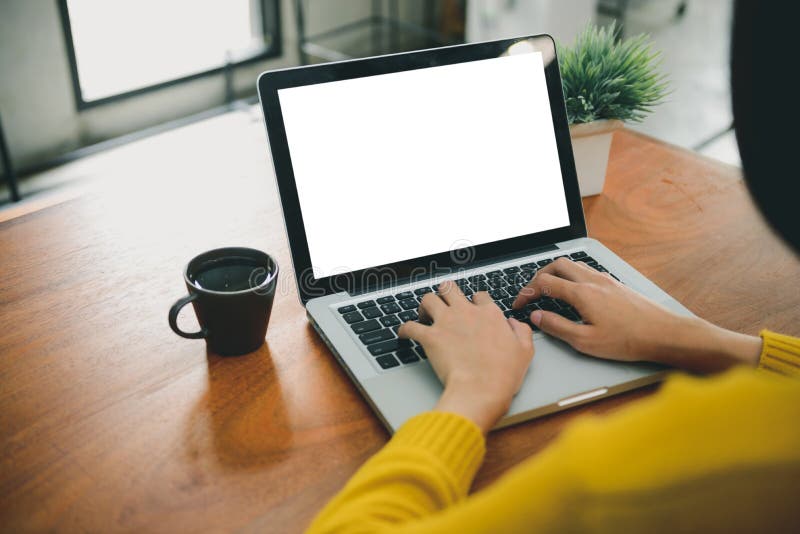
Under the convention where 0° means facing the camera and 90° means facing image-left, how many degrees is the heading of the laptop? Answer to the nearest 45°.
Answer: approximately 315°
